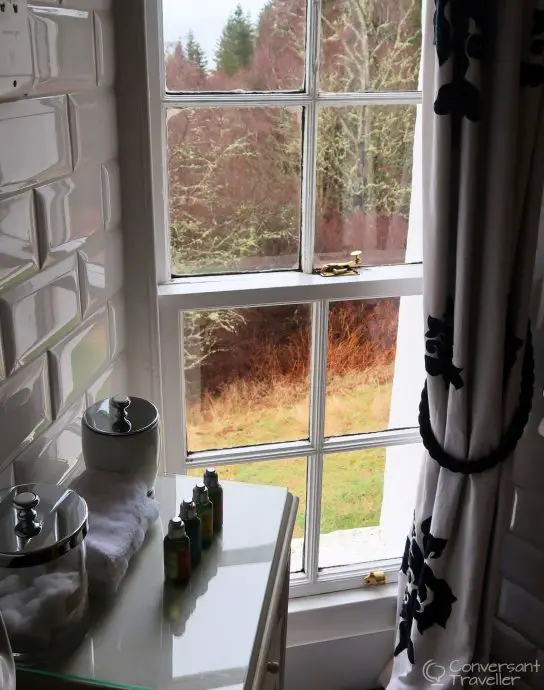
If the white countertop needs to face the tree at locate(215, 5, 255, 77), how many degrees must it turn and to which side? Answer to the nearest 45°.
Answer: approximately 90° to its left

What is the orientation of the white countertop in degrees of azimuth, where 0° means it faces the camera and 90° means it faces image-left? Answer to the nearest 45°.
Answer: approximately 270°

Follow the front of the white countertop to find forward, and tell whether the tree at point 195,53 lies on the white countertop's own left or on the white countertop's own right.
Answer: on the white countertop's own left

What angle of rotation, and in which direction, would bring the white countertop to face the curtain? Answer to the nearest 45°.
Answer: approximately 45° to its left

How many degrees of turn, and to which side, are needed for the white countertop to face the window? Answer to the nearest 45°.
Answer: approximately 90° to its left
